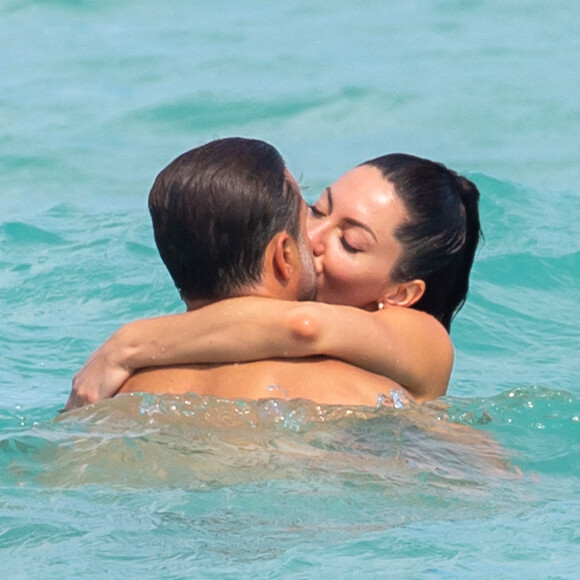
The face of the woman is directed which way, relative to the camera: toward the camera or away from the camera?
toward the camera

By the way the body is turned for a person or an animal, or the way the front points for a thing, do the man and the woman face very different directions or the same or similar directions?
very different directions

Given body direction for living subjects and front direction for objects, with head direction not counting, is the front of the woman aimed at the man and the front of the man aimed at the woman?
yes

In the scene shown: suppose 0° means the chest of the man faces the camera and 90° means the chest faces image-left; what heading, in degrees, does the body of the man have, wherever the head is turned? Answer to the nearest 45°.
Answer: approximately 225°

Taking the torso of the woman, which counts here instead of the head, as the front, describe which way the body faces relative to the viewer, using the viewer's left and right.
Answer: facing the viewer and to the left of the viewer

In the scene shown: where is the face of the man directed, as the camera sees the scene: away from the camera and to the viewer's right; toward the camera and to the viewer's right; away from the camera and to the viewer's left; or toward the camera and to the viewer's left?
away from the camera and to the viewer's right
